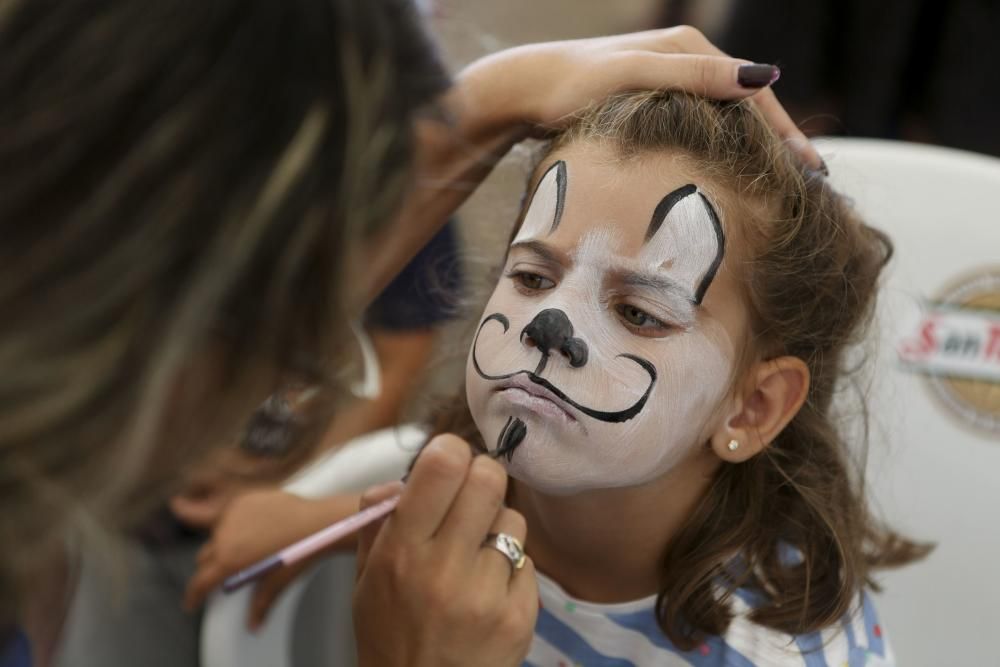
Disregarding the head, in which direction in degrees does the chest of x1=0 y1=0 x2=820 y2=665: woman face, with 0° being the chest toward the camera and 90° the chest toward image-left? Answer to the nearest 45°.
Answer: approximately 225°

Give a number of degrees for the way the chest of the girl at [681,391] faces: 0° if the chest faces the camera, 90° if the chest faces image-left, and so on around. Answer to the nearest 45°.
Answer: approximately 45°

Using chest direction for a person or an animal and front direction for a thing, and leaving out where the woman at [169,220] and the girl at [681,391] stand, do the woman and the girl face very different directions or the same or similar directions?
very different directions

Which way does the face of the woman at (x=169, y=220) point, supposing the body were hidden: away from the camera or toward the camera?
away from the camera
